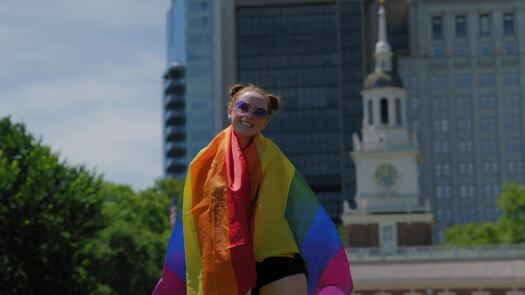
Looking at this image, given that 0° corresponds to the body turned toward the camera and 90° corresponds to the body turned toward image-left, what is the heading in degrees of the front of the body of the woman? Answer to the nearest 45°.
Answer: approximately 0°

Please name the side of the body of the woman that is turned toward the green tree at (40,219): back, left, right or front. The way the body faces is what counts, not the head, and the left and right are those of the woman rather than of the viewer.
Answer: back
